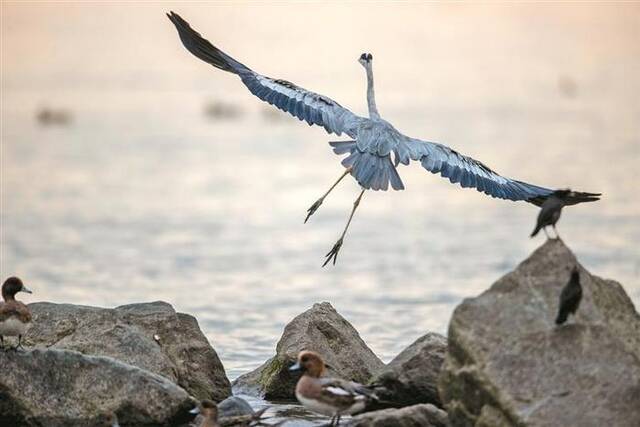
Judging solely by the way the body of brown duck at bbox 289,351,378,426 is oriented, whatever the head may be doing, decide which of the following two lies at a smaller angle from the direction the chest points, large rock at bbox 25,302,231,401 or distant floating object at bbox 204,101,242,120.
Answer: the large rock

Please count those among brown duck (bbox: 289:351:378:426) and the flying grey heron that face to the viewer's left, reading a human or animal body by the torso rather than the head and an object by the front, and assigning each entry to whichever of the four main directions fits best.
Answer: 1

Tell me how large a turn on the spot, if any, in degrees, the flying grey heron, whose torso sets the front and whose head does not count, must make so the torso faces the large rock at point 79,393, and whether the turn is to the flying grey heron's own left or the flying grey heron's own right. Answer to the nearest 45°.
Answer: approximately 135° to the flying grey heron's own left

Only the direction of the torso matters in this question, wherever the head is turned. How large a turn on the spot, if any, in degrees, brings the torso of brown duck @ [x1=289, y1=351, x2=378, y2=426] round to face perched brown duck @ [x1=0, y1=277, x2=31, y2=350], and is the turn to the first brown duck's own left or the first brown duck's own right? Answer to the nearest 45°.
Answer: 0° — it already faces it

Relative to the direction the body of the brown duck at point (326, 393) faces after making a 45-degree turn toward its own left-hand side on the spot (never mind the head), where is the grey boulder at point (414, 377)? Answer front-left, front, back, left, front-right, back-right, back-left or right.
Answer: back

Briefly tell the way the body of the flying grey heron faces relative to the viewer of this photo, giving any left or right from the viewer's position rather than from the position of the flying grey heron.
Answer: facing away from the viewer

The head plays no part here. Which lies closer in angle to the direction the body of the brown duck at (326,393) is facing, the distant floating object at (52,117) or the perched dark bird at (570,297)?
the distant floating object

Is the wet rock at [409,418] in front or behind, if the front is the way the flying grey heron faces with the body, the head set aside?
behind

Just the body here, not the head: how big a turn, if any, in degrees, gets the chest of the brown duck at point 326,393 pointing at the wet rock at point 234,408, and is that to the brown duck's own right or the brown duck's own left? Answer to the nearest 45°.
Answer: approximately 45° to the brown duck's own right

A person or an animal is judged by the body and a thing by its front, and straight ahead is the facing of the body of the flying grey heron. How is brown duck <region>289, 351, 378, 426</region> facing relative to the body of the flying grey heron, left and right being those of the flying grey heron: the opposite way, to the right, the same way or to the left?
to the left

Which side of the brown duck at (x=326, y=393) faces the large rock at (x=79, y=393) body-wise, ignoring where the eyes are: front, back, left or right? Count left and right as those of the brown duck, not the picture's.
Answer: front

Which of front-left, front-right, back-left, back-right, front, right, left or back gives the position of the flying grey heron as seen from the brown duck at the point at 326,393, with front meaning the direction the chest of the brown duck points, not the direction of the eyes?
right

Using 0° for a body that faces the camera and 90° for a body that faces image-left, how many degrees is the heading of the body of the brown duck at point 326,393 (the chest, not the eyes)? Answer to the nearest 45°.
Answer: approximately 90°

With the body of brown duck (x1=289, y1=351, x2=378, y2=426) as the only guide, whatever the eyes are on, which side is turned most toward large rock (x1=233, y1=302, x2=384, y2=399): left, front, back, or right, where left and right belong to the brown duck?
right
